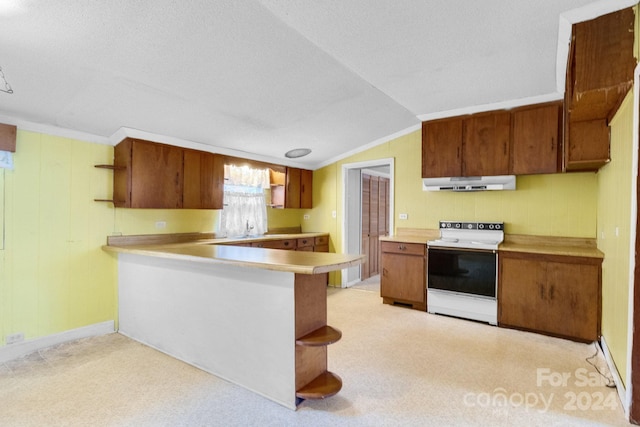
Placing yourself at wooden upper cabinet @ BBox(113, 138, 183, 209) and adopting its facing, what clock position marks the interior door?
The interior door is roughly at 10 o'clock from the wooden upper cabinet.

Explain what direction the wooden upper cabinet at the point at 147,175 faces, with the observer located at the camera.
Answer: facing the viewer and to the right of the viewer

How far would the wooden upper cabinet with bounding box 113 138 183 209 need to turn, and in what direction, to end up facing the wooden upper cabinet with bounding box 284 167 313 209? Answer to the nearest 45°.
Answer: approximately 90° to its left

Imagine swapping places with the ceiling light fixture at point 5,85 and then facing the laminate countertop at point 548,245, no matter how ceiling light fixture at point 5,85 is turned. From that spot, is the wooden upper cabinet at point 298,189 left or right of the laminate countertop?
left

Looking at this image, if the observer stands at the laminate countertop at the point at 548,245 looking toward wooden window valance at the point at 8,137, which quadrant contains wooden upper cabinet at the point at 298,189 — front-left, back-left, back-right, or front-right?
front-right

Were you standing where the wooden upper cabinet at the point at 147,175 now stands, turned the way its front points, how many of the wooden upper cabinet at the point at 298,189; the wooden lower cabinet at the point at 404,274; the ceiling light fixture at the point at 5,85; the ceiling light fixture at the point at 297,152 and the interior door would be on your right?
1

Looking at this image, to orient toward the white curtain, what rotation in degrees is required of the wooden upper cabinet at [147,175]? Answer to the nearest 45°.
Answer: approximately 90° to its left

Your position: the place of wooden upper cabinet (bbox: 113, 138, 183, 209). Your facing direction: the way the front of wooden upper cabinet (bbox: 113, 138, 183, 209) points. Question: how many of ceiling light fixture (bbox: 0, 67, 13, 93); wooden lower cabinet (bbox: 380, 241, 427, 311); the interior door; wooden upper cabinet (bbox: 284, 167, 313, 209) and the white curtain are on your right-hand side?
1

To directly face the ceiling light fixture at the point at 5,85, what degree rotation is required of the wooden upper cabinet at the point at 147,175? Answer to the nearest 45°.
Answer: approximately 90° to its right

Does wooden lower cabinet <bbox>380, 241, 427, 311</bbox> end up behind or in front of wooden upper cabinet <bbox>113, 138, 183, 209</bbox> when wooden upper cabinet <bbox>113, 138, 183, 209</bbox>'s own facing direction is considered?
in front

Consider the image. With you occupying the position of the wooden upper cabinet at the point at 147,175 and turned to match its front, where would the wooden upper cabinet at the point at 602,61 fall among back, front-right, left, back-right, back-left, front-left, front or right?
front

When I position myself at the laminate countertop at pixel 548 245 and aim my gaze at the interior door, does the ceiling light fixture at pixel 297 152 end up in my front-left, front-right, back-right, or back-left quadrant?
front-left

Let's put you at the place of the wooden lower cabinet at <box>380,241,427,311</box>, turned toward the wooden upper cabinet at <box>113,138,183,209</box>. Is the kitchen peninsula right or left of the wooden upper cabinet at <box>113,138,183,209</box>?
left

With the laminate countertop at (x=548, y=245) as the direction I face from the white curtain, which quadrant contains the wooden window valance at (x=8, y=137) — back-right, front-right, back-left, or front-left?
back-right

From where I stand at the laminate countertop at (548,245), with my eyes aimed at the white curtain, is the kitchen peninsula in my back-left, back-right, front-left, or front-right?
front-left

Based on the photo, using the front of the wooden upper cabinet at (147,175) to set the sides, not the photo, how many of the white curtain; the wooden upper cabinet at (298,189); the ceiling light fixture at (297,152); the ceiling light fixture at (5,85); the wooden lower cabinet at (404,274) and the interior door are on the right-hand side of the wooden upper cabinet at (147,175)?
1
